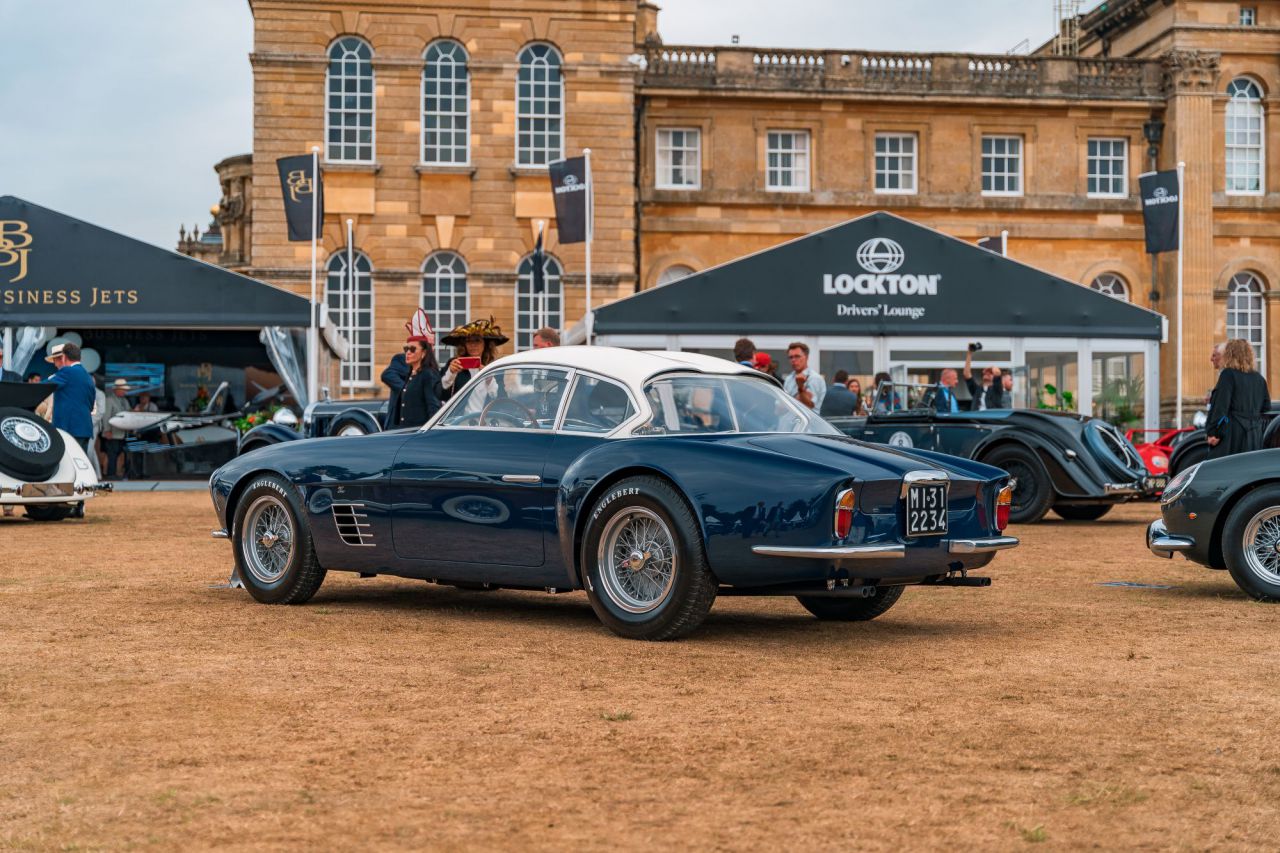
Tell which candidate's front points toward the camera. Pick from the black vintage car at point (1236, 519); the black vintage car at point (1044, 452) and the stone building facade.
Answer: the stone building facade

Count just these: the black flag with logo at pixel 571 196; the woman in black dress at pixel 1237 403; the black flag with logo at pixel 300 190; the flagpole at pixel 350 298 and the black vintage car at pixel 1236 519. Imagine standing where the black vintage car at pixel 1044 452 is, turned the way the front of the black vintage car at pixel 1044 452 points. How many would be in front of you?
3

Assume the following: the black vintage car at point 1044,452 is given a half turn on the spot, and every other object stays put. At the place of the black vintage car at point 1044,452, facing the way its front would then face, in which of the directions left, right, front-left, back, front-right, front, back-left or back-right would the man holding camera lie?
back-left

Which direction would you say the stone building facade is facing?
toward the camera

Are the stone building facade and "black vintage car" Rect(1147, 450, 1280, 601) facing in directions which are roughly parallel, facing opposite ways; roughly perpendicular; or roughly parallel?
roughly perpendicular

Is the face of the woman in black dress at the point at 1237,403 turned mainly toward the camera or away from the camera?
away from the camera

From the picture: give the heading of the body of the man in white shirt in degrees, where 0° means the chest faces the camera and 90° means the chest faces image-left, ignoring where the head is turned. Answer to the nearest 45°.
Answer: approximately 45°

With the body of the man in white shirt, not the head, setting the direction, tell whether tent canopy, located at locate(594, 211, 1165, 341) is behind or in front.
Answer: behind

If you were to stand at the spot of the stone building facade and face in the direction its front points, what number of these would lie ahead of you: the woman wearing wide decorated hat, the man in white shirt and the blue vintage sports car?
3

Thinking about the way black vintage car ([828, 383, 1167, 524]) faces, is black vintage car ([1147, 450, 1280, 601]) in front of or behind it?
behind

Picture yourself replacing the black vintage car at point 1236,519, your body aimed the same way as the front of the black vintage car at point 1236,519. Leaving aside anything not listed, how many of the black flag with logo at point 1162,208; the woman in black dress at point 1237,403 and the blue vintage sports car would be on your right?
2

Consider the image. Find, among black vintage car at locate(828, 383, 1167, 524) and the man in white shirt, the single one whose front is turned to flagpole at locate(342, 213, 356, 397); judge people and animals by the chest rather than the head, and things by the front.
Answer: the black vintage car

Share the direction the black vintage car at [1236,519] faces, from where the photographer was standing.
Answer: facing to the left of the viewer
